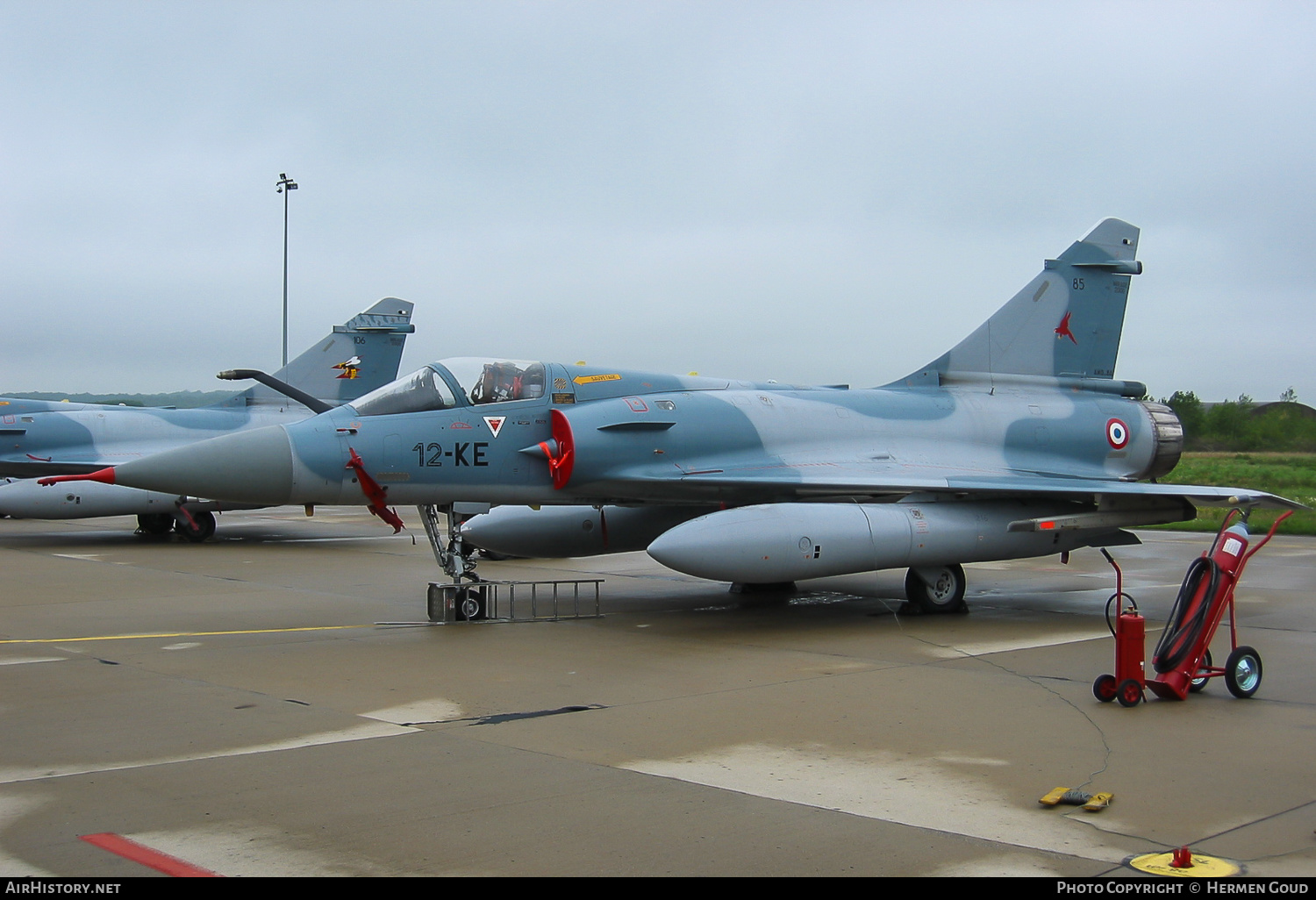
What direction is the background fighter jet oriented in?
to the viewer's left

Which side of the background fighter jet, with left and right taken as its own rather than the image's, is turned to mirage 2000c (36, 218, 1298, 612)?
left
